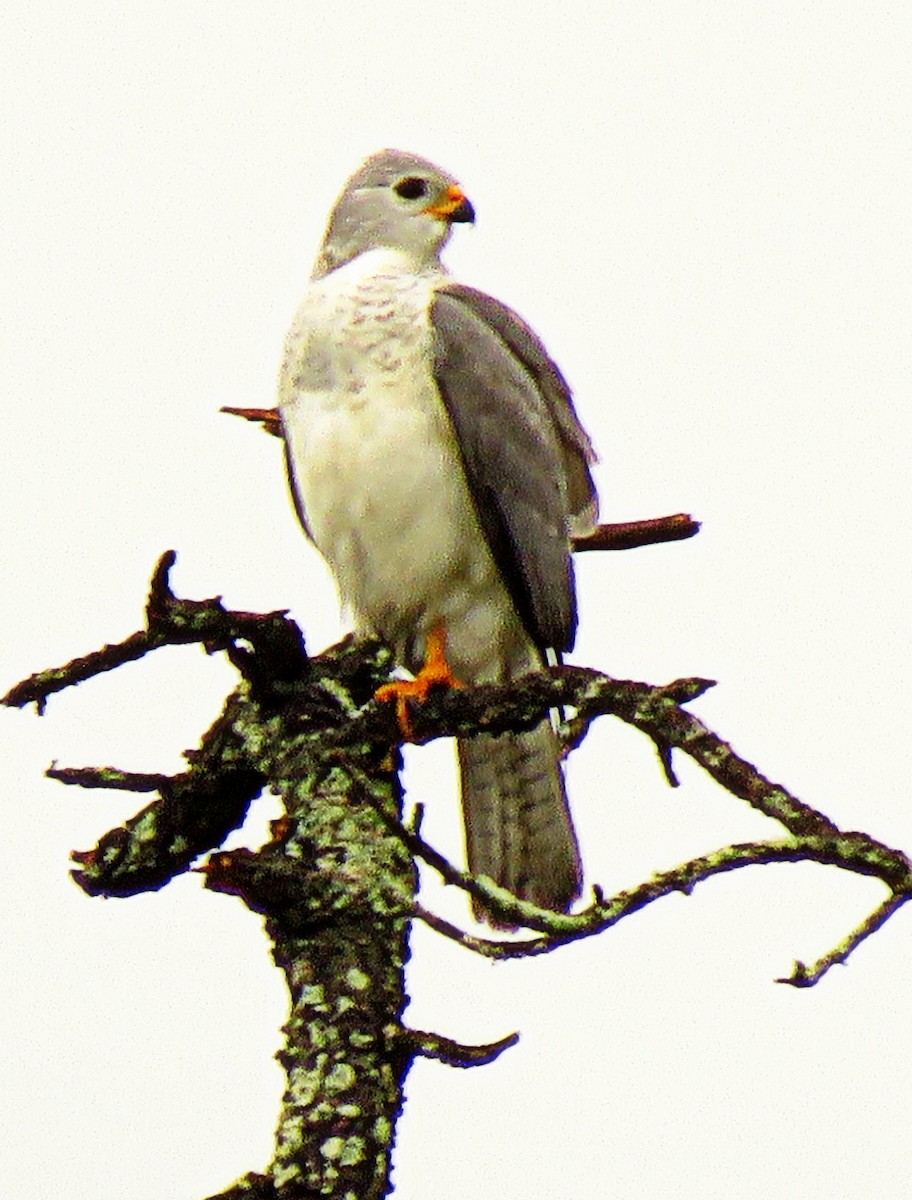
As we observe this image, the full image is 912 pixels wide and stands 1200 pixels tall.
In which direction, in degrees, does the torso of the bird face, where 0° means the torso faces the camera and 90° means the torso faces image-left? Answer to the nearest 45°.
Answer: approximately 45°
